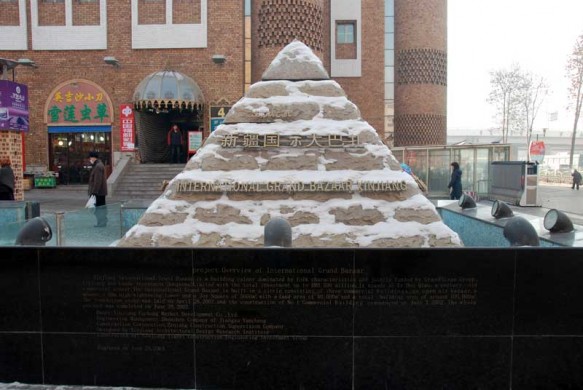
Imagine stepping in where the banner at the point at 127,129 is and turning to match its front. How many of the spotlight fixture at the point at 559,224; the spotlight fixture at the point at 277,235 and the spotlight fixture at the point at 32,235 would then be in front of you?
3

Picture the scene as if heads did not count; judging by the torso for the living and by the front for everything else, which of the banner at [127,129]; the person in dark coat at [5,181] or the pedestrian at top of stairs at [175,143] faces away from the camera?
the person in dark coat

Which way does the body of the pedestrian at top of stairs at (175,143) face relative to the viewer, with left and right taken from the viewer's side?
facing the viewer

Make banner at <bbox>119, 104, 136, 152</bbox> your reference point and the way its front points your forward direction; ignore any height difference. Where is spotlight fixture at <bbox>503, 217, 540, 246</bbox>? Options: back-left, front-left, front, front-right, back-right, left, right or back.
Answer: front

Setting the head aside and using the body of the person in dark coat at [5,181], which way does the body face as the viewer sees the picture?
away from the camera

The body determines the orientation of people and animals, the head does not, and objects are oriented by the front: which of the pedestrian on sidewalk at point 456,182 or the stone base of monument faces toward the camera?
the stone base of monument

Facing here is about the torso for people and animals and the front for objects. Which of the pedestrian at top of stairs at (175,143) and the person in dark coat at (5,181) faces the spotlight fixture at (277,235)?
the pedestrian at top of stairs

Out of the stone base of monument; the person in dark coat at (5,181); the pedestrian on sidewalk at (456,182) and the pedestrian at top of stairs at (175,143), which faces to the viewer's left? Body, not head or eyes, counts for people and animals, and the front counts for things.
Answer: the pedestrian on sidewalk at (456,182)

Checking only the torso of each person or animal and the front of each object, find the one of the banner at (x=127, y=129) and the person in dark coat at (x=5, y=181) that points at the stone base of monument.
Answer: the banner

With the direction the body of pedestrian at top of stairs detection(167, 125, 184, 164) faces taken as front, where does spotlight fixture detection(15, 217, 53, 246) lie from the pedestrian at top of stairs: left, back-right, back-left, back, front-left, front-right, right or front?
front

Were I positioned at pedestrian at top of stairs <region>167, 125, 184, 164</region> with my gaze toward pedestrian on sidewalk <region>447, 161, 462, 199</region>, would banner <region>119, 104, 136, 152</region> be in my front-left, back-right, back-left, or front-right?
back-right
